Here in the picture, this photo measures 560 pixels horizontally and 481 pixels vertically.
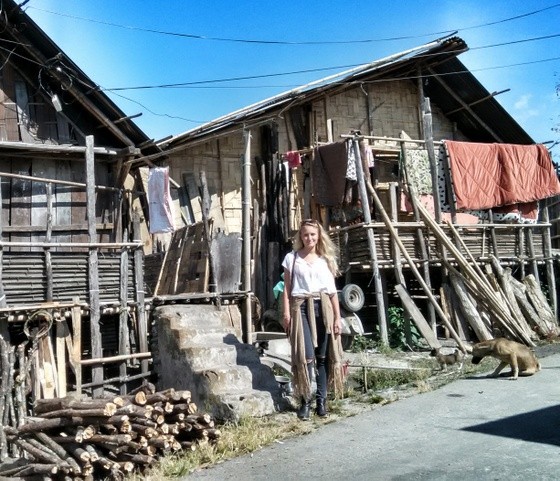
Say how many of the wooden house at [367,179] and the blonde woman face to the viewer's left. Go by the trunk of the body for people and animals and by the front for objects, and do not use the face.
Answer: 0

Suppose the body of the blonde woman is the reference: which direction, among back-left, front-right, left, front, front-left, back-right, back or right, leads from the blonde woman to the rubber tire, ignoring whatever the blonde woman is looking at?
back

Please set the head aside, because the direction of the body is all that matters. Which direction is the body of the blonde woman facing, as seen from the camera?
toward the camera

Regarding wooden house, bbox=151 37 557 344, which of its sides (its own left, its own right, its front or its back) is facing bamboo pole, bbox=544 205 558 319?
left

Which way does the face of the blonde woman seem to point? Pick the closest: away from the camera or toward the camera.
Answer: toward the camera

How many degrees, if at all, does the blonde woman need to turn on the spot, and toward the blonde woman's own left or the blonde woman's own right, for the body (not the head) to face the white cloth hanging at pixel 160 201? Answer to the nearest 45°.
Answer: approximately 135° to the blonde woman's own right

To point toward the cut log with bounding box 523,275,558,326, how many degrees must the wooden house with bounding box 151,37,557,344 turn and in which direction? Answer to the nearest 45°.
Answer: approximately 45° to its left

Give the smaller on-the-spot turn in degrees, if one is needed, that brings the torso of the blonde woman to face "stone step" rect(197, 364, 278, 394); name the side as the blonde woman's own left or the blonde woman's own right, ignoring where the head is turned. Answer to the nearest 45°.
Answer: approximately 135° to the blonde woman's own right

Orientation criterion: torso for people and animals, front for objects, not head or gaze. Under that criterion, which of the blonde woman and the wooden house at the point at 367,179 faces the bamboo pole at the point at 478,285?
the wooden house

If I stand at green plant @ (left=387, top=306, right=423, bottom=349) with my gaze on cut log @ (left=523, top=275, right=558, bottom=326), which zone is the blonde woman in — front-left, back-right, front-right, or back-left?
back-right

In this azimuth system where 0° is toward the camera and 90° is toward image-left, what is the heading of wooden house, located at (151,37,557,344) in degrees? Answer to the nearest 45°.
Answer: approximately 315°
